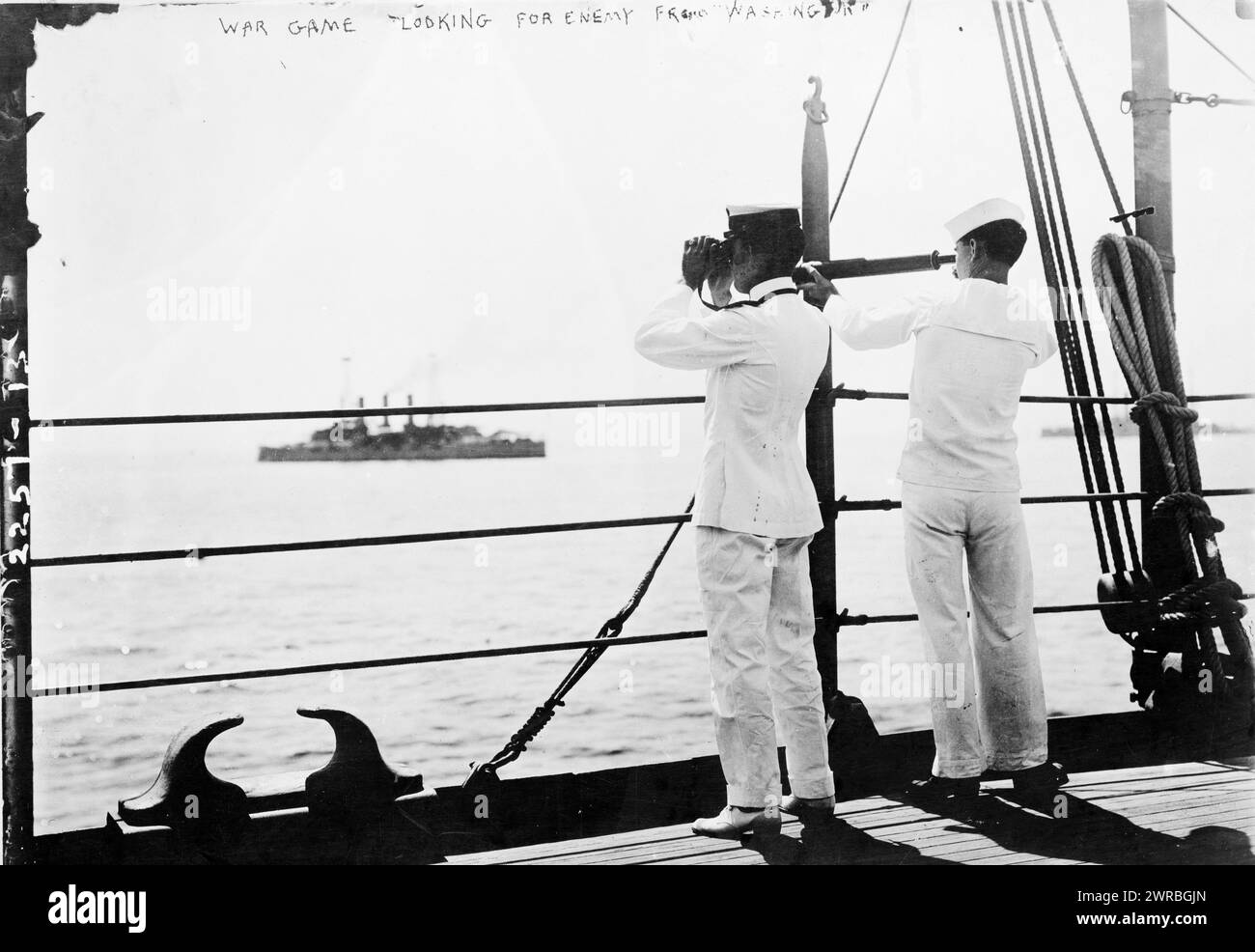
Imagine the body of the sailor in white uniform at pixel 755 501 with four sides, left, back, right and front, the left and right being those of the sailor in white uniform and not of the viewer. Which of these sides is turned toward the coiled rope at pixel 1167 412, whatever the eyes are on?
right

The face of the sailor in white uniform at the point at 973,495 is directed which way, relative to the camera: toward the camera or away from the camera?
away from the camera

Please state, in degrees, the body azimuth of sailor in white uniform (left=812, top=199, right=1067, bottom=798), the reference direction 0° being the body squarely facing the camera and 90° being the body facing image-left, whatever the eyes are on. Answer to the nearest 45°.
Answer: approximately 180°

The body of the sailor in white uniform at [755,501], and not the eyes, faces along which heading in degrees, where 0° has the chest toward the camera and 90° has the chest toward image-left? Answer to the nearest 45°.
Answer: approximately 135°
